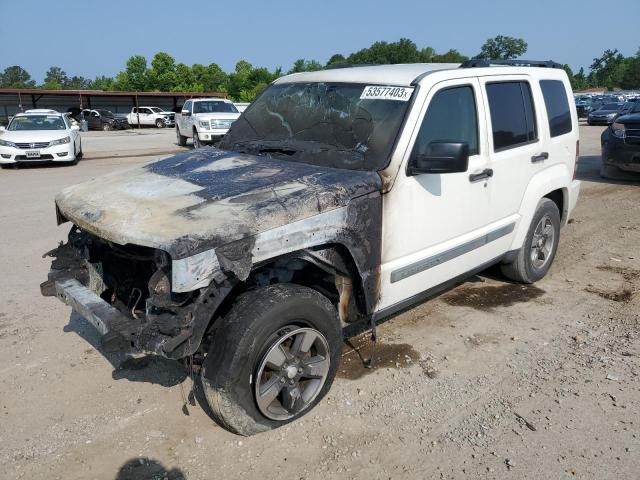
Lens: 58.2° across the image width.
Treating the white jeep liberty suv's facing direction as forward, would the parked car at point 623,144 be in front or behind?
behind

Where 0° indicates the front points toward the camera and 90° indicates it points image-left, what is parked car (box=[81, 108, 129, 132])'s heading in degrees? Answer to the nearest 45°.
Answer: approximately 315°

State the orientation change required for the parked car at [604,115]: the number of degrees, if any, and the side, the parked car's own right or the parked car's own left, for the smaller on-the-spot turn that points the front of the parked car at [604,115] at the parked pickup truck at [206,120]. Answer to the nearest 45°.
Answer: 0° — it already faces it

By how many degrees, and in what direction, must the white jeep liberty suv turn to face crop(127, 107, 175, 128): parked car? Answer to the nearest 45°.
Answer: approximately 135° to its right

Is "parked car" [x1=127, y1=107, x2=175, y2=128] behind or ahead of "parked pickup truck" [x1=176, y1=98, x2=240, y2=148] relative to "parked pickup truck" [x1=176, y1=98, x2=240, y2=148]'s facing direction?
behind

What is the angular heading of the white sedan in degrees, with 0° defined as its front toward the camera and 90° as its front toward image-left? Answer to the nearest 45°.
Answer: approximately 0°

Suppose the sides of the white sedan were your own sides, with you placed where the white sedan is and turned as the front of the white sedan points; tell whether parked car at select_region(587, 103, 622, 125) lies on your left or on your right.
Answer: on your left

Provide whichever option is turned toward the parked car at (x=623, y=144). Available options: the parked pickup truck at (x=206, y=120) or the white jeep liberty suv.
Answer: the parked pickup truck at (x=206, y=120)

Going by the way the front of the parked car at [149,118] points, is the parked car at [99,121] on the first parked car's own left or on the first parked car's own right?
on the first parked car's own right
